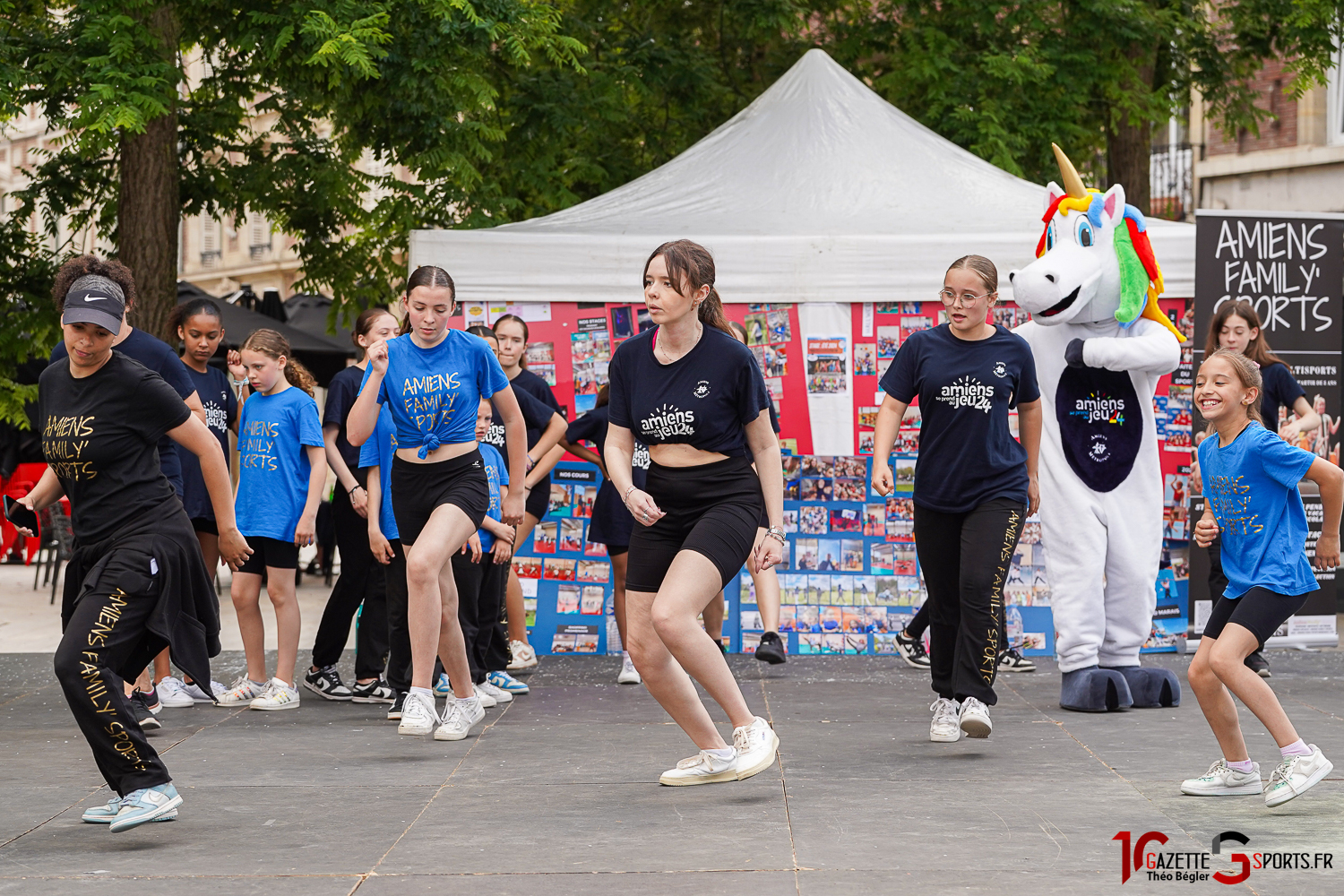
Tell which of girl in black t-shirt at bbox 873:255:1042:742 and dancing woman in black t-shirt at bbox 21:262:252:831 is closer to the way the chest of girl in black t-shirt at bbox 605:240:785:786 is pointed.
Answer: the dancing woman in black t-shirt

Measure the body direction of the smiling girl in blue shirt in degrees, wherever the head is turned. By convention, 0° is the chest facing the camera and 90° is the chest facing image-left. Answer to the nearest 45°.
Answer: approximately 45°

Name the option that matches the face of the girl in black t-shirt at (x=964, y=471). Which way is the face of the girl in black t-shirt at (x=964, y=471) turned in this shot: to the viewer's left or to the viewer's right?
to the viewer's left

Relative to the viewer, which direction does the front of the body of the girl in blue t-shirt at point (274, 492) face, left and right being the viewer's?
facing the viewer and to the left of the viewer

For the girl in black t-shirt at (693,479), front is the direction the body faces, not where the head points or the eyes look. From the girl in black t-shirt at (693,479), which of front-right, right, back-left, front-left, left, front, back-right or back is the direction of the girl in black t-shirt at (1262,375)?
back

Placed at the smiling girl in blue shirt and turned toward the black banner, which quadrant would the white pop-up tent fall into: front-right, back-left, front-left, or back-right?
front-left

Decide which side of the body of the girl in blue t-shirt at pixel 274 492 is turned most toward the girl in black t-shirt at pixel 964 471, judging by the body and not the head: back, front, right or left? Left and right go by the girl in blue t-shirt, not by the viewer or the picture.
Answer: left

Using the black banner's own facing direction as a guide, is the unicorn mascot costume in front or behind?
in front

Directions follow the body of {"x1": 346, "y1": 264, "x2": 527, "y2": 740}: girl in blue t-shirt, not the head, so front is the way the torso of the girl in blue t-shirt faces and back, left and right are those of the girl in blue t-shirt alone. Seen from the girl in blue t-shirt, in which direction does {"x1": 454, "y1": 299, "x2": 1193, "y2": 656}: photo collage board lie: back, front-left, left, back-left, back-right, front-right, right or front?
back-left

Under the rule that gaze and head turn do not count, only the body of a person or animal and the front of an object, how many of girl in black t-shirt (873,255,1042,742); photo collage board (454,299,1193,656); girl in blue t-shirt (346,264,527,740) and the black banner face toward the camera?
4

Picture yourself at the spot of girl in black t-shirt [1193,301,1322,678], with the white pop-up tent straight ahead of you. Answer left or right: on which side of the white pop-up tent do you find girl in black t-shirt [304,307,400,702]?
left

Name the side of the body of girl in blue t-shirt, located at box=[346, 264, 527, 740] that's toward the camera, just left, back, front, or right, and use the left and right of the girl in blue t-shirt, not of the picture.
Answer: front

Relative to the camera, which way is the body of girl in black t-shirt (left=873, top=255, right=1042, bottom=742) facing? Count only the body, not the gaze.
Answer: toward the camera

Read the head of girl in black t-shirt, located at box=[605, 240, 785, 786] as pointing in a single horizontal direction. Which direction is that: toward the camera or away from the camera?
toward the camera

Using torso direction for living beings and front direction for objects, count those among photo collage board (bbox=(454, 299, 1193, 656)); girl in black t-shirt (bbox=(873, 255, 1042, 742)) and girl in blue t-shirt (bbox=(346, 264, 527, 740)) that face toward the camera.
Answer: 3

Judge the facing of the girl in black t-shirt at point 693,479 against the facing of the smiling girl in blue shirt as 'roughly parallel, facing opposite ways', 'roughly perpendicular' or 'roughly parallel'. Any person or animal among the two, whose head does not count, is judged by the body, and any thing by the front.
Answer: roughly parallel

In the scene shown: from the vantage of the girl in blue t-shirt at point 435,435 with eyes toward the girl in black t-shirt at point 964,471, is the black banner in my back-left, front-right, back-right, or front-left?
front-left
